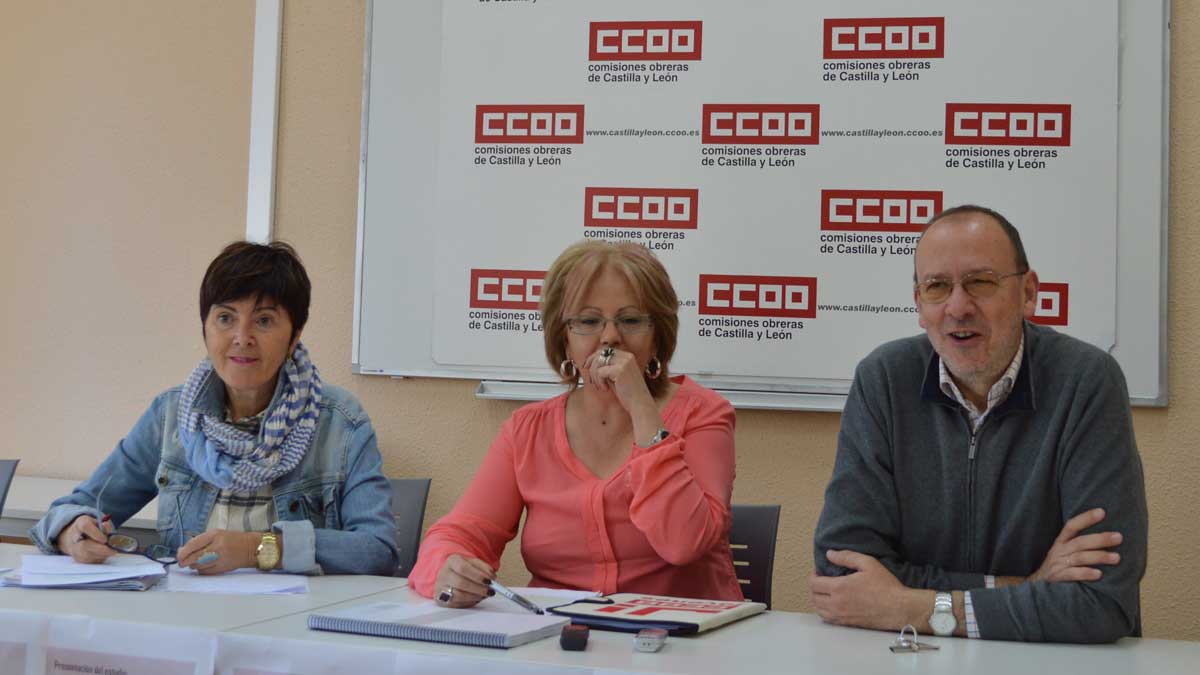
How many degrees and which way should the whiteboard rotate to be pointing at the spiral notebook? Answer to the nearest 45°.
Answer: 0° — it already faces it

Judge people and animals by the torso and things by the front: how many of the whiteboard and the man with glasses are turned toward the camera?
2

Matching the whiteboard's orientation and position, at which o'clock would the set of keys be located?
The set of keys is roughly at 11 o'clock from the whiteboard.

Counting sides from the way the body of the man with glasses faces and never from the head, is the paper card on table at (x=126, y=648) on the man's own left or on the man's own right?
on the man's own right

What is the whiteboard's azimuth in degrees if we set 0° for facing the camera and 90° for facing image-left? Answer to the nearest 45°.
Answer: approximately 0°

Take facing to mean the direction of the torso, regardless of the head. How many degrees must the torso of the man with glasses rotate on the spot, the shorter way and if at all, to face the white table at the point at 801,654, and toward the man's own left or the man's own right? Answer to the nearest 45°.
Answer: approximately 45° to the man's own right
